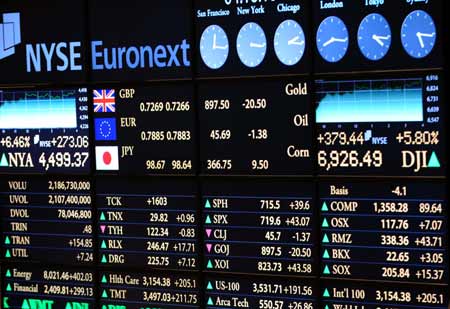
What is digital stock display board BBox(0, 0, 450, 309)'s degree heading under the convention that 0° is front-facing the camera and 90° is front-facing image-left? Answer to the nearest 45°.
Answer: approximately 45°
